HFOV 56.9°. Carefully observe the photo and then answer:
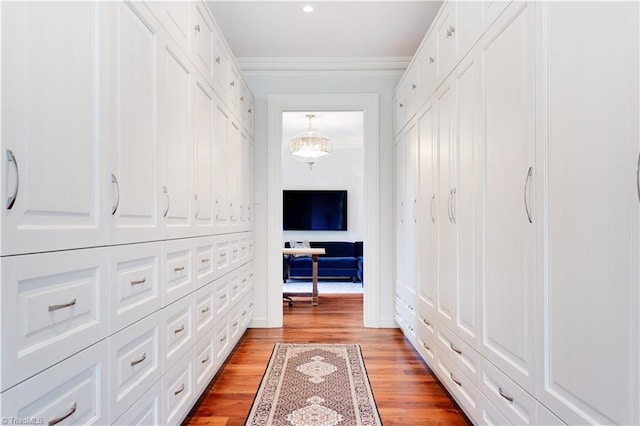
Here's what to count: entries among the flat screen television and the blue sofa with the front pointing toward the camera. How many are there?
2

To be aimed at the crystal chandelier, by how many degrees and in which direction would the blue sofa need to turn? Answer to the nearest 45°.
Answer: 0° — it already faces it

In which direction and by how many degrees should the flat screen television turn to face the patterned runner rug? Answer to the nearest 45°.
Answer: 0° — it already faces it

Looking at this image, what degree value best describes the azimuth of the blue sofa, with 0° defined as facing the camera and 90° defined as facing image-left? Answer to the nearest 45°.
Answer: approximately 0°

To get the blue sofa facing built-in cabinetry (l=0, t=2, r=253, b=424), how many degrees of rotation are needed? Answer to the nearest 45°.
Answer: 0° — it already faces it

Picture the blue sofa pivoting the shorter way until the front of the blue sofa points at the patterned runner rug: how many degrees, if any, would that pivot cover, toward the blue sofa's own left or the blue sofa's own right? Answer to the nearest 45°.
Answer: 0° — it already faces it
